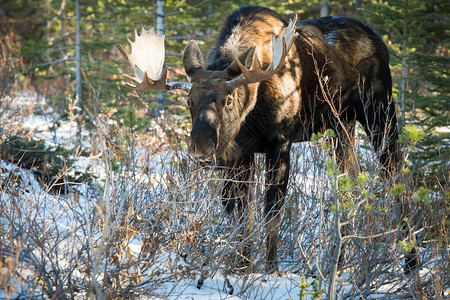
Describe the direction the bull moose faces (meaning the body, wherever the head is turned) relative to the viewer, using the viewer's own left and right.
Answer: facing the viewer and to the left of the viewer
